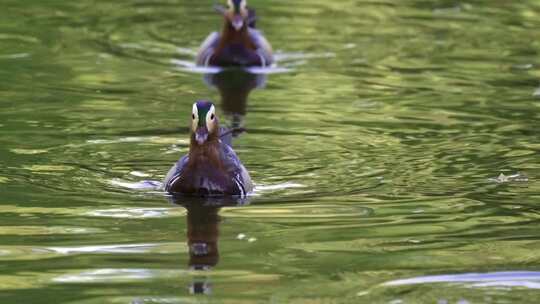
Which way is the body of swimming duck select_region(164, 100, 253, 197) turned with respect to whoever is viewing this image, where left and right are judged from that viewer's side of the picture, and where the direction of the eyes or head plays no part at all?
facing the viewer

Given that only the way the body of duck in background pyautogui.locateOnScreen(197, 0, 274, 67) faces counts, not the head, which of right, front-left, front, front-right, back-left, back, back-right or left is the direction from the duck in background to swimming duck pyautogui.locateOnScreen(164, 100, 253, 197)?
front

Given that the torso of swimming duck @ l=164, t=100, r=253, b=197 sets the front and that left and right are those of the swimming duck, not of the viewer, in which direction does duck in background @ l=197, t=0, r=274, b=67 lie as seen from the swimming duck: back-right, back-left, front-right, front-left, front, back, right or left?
back

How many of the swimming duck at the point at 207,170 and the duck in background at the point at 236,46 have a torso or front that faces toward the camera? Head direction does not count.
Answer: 2

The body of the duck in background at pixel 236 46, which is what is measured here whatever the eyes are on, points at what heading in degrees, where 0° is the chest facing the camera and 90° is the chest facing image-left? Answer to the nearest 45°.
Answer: approximately 0°

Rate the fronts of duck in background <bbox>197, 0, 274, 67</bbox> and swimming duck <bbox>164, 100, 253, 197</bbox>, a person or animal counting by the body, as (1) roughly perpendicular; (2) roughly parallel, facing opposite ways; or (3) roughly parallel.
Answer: roughly parallel
